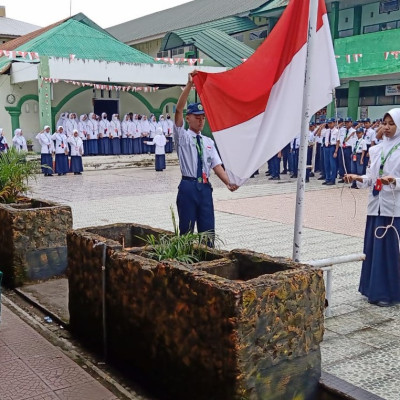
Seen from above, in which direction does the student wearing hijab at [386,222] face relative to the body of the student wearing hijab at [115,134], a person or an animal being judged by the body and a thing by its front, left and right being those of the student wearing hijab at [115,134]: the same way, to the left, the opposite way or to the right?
to the right

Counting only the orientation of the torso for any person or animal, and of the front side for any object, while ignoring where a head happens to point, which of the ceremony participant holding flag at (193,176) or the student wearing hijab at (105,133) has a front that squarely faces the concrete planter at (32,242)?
the student wearing hijab

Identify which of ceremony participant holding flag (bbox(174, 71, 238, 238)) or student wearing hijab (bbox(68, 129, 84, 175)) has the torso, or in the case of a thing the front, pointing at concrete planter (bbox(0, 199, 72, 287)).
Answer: the student wearing hijab

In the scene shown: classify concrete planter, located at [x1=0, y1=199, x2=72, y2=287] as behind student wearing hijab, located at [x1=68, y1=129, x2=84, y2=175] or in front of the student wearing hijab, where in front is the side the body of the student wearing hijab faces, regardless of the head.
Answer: in front

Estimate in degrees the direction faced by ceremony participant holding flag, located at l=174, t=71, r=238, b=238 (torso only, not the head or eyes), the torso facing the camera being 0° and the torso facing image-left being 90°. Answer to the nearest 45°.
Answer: approximately 315°

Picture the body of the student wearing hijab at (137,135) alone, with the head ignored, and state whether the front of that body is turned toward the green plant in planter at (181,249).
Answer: yes

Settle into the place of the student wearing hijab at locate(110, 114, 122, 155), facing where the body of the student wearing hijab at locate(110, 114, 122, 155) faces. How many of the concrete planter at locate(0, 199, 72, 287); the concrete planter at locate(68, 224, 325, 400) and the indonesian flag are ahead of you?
3

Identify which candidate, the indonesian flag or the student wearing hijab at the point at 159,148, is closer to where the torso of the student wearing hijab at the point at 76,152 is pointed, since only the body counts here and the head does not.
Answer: the indonesian flag

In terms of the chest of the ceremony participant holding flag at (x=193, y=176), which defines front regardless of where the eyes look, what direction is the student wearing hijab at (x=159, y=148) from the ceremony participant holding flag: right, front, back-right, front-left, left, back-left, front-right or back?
back-left

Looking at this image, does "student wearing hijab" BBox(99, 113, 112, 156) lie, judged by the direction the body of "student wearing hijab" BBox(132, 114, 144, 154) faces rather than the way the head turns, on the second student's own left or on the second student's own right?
on the second student's own right

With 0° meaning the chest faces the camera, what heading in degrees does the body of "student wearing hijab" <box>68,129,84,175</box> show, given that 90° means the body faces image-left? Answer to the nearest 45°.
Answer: approximately 0°

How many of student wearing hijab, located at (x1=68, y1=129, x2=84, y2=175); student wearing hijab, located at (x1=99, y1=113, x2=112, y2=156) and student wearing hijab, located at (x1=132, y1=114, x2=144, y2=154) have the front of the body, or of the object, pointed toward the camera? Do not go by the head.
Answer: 3

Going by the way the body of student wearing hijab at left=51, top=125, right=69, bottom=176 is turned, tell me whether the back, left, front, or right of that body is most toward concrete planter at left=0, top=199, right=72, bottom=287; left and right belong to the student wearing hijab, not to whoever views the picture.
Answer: front

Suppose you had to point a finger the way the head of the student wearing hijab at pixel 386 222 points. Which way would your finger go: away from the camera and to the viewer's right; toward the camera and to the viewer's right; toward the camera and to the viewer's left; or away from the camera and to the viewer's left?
toward the camera and to the viewer's left

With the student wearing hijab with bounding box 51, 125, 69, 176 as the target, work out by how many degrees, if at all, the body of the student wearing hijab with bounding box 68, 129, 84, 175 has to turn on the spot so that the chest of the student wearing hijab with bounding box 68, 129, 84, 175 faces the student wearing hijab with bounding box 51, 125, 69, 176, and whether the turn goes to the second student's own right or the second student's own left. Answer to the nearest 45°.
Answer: approximately 90° to the second student's own right

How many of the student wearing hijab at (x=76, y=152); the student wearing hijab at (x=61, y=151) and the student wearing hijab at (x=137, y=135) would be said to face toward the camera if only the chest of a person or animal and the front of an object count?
3
